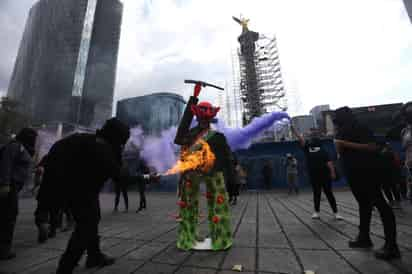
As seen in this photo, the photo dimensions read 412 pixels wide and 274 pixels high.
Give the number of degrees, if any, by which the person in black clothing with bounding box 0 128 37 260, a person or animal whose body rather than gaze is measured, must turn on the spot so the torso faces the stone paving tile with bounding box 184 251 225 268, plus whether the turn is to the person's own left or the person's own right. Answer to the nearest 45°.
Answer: approximately 45° to the person's own right

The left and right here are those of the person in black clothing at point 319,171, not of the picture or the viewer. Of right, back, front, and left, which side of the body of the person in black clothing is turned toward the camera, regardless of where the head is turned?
front

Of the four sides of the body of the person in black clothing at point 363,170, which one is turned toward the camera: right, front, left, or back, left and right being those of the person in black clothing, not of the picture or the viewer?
left

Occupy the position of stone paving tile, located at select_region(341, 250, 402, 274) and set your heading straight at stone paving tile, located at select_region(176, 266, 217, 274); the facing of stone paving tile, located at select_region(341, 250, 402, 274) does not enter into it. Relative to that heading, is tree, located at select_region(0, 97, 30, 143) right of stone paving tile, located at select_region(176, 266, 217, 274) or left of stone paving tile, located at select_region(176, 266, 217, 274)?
right

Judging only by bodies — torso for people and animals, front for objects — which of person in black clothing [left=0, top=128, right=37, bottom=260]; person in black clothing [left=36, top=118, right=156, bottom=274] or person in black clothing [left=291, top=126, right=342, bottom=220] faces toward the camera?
person in black clothing [left=291, top=126, right=342, bottom=220]

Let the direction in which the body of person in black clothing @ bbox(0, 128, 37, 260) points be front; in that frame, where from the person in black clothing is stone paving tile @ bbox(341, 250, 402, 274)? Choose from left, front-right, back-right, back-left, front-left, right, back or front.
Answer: front-right

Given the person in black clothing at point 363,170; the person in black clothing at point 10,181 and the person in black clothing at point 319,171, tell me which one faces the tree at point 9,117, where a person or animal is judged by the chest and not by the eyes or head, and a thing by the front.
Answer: the person in black clothing at point 363,170

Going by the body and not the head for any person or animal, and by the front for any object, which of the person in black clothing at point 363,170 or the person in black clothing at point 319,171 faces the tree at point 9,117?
the person in black clothing at point 363,170

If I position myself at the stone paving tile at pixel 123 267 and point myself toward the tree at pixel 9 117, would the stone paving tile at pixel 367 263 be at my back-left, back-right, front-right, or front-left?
back-right

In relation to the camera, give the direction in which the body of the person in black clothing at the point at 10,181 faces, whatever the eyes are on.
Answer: to the viewer's right

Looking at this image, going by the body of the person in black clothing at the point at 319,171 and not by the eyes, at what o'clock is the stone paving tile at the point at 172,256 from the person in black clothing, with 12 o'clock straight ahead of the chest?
The stone paving tile is roughly at 1 o'clock from the person in black clothing.

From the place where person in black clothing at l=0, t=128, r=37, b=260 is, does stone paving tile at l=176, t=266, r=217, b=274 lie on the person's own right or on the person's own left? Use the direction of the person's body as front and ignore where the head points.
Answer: on the person's own right

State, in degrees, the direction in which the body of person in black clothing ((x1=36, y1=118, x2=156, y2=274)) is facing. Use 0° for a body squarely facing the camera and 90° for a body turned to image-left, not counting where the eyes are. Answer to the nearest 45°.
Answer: approximately 270°
